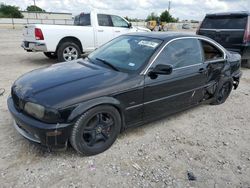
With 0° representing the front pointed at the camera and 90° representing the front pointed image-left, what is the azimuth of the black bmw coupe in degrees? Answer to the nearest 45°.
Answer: approximately 45°

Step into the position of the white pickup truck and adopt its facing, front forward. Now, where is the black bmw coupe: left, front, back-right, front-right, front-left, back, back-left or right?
back-right

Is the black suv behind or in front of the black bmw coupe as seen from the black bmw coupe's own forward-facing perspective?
behind

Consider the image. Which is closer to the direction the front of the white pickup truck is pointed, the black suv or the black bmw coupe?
the black suv

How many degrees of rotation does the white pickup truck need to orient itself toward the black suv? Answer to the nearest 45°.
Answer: approximately 45° to its right

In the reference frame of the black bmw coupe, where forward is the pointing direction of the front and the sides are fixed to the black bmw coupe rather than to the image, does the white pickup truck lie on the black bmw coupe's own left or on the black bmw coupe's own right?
on the black bmw coupe's own right

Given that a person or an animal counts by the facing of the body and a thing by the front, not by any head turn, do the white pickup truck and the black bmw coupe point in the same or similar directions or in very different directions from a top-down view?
very different directions

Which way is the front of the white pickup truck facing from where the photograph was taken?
facing away from the viewer and to the right of the viewer
